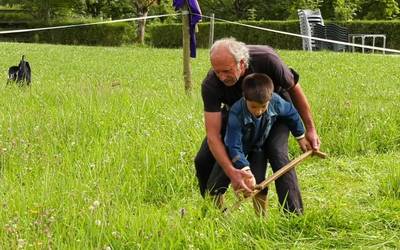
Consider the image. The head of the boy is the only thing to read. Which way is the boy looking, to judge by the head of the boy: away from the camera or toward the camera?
toward the camera

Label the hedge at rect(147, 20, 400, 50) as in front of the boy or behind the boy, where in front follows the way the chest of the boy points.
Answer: behind

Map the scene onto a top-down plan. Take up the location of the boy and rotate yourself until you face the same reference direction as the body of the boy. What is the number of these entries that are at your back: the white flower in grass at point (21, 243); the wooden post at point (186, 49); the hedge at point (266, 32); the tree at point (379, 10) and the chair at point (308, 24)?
4

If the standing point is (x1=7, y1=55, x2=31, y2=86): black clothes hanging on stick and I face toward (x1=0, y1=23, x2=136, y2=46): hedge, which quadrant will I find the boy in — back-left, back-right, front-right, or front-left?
back-right

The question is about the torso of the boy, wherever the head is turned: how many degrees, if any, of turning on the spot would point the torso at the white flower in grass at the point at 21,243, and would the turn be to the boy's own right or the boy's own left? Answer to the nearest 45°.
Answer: approximately 45° to the boy's own right

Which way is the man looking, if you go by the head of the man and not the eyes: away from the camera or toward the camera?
toward the camera

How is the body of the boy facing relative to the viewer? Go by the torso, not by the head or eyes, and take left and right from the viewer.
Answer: facing the viewer

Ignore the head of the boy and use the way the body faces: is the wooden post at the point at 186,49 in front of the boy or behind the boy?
behind

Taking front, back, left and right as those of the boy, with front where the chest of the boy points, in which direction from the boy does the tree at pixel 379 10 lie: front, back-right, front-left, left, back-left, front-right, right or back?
back

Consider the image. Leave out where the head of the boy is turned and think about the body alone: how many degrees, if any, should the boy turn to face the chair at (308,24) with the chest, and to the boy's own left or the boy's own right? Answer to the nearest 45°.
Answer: approximately 180°

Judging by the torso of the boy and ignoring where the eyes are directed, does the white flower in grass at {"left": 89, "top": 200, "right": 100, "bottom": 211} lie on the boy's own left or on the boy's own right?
on the boy's own right

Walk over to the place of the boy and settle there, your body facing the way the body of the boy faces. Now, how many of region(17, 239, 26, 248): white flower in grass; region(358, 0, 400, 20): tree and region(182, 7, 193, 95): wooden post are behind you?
2
